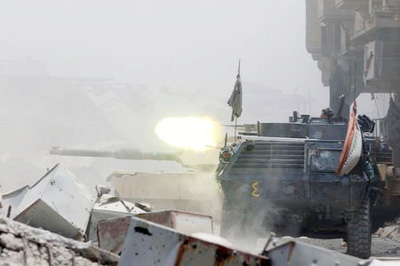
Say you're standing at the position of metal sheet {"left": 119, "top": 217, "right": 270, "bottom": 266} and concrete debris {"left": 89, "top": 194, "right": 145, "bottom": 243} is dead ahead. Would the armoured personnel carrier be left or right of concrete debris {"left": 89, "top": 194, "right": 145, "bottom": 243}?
right

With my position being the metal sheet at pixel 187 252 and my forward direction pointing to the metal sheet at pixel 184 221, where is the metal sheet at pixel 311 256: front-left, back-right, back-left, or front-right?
back-right

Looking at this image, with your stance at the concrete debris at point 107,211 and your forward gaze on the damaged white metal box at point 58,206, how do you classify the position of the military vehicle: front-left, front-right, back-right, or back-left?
back-right

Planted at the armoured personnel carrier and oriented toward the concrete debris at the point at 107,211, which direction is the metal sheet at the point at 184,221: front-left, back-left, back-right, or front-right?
front-left

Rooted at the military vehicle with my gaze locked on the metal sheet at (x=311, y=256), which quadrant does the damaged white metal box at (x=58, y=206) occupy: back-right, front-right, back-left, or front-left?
front-right

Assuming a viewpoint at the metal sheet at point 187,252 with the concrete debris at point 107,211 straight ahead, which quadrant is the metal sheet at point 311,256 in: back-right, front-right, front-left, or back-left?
back-right

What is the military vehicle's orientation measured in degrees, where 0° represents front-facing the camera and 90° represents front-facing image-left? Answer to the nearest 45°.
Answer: approximately 90°

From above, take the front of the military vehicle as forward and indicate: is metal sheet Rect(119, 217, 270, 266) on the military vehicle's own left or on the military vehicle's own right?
on the military vehicle's own left
